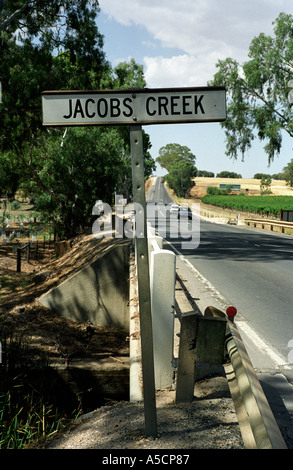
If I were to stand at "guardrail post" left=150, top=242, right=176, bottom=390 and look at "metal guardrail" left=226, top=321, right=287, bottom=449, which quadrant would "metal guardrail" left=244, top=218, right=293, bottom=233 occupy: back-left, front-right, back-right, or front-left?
back-left

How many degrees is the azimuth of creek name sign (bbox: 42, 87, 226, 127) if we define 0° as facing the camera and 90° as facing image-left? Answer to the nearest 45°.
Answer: approximately 0°

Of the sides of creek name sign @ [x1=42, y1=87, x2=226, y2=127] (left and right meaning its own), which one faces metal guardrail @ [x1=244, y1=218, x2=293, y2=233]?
back

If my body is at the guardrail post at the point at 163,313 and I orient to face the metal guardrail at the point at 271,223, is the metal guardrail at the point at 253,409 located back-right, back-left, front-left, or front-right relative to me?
back-right
